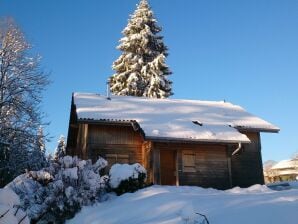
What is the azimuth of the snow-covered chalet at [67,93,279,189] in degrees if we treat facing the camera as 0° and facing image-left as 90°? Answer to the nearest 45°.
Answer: approximately 0°

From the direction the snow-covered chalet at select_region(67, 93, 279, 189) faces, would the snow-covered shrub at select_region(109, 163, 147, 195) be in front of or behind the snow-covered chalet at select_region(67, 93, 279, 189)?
in front

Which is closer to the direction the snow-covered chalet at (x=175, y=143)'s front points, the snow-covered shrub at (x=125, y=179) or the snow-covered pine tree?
the snow-covered shrub

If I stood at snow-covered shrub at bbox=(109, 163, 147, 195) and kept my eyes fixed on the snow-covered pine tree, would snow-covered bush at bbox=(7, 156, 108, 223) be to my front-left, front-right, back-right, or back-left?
back-left

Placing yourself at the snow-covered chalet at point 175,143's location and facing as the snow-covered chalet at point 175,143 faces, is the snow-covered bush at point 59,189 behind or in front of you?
in front

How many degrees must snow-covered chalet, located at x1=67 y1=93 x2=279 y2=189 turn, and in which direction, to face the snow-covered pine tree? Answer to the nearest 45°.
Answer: approximately 180°

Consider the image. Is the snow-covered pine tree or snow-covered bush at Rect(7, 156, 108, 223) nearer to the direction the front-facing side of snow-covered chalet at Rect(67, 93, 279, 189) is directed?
the snow-covered bush
